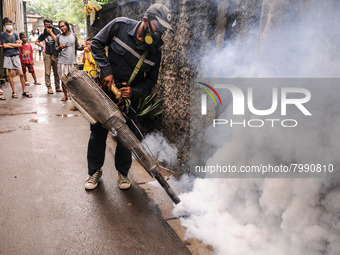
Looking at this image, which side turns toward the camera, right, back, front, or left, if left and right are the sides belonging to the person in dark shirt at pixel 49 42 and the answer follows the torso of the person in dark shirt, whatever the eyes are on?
front

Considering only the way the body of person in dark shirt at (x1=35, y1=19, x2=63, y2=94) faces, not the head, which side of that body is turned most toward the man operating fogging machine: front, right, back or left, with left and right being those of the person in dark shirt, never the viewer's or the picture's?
front

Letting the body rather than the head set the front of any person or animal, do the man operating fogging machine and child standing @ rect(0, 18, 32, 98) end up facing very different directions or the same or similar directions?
same or similar directions

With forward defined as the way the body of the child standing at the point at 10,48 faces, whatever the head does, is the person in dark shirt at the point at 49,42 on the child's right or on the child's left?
on the child's left

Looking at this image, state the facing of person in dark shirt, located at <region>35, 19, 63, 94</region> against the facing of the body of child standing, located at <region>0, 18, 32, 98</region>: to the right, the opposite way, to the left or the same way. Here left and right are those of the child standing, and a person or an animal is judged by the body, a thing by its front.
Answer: the same way

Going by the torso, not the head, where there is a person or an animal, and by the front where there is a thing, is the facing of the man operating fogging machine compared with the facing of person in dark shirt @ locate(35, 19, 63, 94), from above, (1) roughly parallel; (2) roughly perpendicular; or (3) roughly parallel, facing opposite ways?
roughly parallel

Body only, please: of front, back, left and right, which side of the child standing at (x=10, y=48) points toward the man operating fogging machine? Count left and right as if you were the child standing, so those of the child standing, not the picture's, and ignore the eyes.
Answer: front

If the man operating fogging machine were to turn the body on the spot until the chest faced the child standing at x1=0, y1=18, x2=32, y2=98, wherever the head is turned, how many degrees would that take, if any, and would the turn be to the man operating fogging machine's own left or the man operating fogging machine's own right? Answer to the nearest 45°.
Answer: approximately 135° to the man operating fogging machine's own right

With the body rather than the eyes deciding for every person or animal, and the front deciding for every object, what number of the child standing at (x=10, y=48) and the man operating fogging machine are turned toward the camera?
2

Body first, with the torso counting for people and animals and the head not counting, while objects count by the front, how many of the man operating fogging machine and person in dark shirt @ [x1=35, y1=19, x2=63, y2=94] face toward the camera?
2

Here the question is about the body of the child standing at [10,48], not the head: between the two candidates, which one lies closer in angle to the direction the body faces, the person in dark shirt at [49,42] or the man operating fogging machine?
the man operating fogging machine

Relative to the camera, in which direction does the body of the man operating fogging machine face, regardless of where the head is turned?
toward the camera

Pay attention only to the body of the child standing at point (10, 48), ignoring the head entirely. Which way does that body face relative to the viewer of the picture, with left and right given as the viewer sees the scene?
facing the viewer

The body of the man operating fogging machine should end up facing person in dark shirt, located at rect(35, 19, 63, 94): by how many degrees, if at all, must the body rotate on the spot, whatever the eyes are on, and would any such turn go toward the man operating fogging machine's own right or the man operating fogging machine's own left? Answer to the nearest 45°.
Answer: approximately 180°
